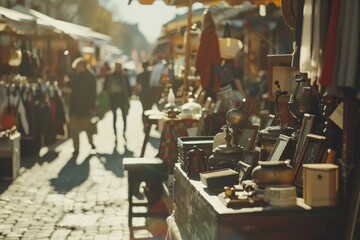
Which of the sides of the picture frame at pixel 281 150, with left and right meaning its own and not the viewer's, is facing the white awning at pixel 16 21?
right

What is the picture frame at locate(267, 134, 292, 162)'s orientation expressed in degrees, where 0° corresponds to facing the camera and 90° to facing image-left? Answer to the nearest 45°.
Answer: approximately 45°

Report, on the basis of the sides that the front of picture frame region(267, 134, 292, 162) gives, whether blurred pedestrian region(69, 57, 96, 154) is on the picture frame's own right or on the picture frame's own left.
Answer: on the picture frame's own right

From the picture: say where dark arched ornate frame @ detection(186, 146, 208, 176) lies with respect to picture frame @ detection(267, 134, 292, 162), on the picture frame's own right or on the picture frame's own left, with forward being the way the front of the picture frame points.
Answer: on the picture frame's own right

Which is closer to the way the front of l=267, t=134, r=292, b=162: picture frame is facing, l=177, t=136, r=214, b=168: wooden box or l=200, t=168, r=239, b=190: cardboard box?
the cardboard box
